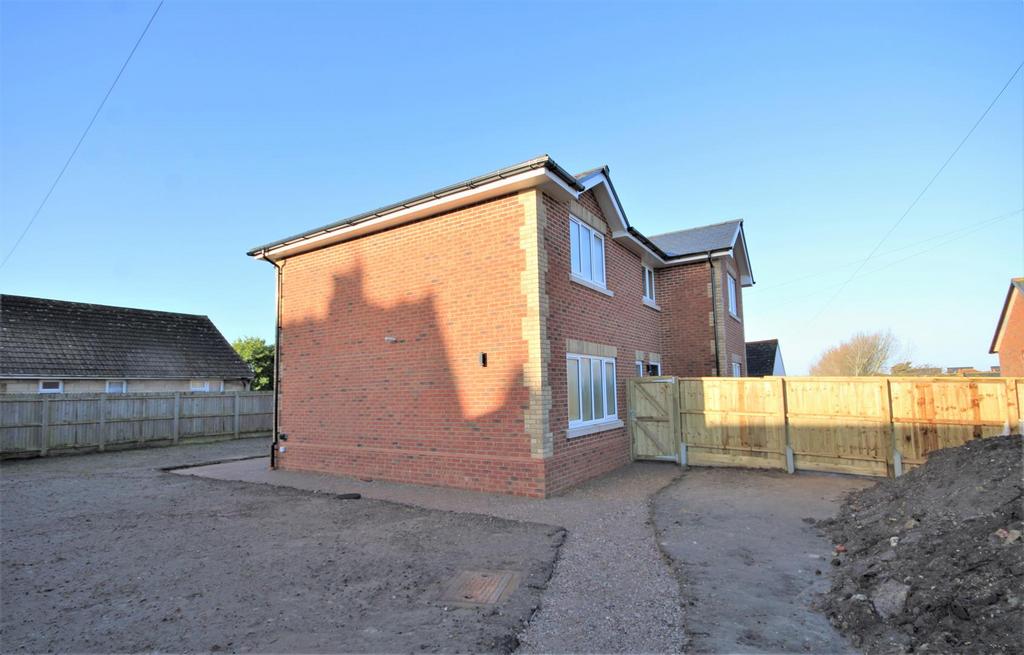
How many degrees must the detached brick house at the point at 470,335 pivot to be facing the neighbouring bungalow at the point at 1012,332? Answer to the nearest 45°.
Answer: approximately 90° to its left

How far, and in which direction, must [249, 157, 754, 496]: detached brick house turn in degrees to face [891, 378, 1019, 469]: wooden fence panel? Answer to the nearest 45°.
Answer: approximately 45° to its left

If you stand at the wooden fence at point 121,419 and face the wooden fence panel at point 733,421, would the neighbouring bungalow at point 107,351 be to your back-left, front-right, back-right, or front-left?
back-left

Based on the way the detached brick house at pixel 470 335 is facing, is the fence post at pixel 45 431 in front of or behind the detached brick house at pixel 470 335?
behind

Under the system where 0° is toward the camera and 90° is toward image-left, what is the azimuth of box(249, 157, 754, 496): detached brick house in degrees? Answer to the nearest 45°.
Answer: approximately 315°

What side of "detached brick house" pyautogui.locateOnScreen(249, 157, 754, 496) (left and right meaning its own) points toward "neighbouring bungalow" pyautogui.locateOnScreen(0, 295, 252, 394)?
back

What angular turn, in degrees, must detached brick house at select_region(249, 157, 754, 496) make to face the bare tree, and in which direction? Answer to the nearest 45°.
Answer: approximately 90° to its left

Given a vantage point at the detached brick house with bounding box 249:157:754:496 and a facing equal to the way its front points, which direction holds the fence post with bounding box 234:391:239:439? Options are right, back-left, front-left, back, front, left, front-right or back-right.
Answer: back

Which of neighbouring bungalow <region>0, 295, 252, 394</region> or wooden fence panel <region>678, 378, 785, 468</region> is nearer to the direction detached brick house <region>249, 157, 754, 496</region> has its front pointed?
the wooden fence panel

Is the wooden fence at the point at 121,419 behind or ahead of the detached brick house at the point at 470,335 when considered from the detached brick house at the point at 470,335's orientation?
behind

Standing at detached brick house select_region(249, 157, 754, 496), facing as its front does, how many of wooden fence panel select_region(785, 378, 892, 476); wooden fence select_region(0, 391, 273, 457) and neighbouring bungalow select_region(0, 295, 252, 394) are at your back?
2

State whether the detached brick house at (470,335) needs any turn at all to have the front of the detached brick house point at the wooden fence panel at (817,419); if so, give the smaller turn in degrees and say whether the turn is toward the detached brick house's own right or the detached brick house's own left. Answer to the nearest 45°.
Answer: approximately 45° to the detached brick house's own left

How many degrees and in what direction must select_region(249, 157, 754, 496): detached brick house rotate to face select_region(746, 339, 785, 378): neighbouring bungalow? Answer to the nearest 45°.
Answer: approximately 90° to its left
